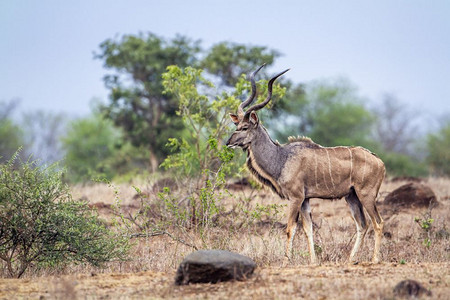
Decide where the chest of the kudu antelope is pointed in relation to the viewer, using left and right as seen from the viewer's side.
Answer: facing to the left of the viewer

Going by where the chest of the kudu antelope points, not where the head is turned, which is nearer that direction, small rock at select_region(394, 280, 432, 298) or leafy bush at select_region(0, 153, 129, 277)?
the leafy bush

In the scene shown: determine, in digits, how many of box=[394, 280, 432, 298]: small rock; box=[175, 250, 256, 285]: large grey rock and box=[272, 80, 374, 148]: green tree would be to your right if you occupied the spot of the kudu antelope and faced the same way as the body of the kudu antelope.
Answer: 1

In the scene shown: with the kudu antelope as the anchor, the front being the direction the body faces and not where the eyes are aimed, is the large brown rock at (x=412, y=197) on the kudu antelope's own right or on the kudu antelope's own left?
on the kudu antelope's own right

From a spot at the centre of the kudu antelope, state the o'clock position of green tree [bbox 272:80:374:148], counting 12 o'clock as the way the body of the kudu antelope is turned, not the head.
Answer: The green tree is roughly at 3 o'clock from the kudu antelope.

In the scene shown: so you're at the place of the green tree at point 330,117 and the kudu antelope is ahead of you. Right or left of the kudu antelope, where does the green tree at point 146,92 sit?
right

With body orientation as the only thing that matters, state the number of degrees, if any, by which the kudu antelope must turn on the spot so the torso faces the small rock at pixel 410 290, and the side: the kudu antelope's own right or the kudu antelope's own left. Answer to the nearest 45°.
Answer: approximately 90° to the kudu antelope's own left

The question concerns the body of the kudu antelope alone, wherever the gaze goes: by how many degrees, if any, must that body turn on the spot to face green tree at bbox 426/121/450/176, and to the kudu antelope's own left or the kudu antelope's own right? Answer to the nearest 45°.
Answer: approximately 90° to the kudu antelope's own right

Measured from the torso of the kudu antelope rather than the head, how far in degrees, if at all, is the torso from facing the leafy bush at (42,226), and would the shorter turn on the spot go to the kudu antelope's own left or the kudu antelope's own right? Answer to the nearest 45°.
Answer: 0° — it already faces it
